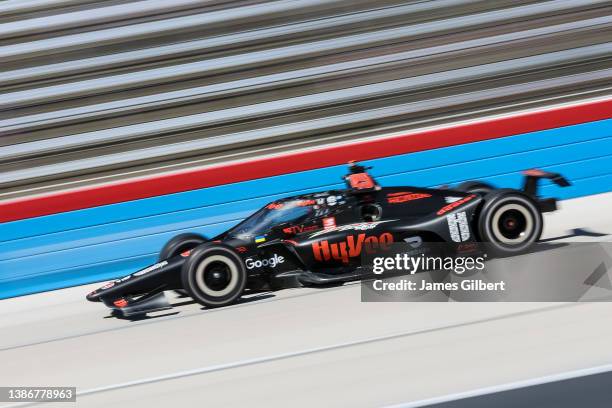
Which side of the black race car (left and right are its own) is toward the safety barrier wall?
right

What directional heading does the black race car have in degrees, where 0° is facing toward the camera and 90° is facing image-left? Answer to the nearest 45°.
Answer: approximately 90°
